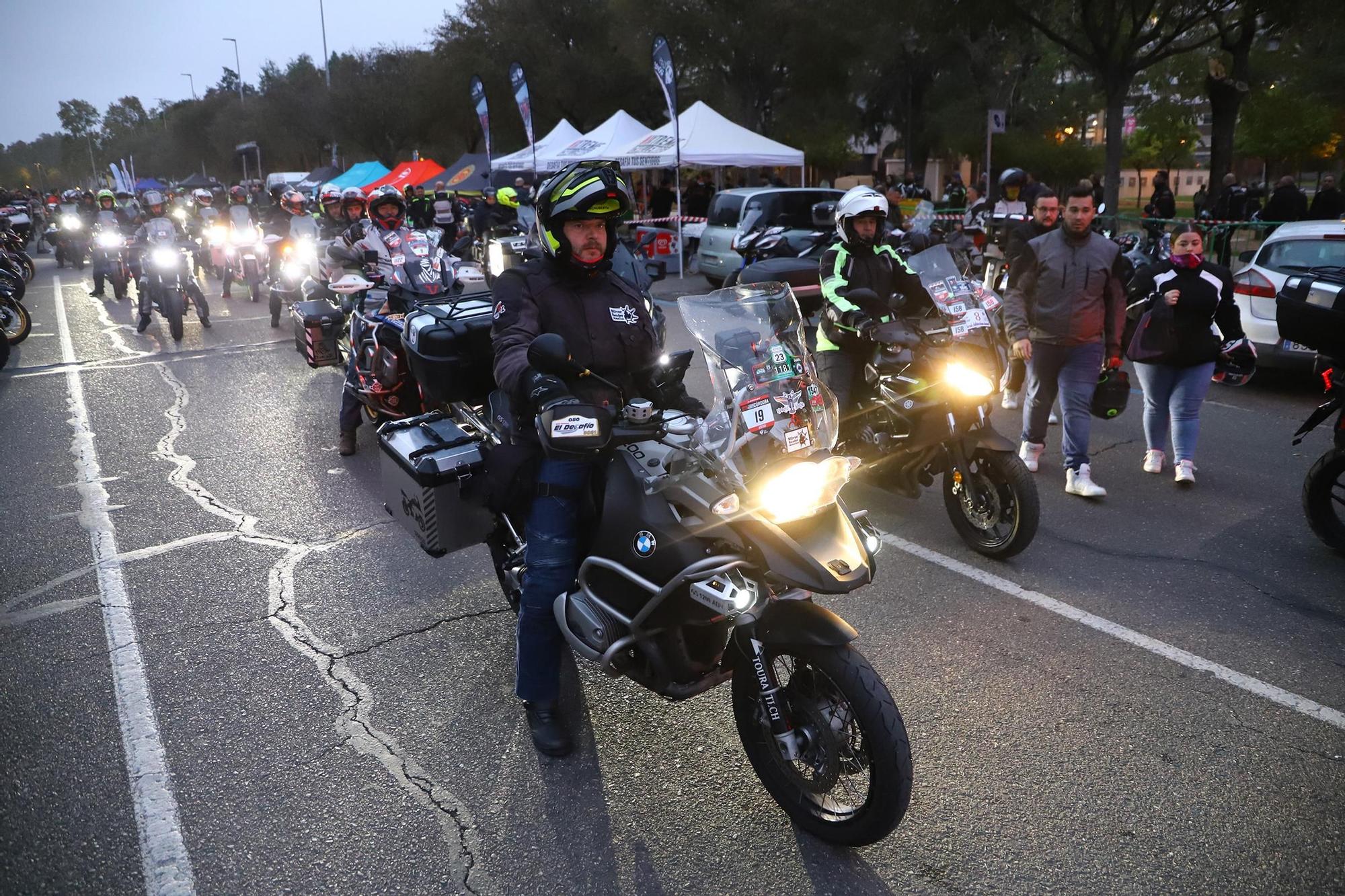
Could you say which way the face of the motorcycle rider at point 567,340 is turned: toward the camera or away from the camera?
toward the camera

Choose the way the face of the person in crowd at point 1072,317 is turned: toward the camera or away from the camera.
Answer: toward the camera

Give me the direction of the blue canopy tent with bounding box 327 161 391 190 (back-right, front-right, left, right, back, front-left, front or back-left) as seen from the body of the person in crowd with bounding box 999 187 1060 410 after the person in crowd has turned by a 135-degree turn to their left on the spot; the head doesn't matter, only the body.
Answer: front-left

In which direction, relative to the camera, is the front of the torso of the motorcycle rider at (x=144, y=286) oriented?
toward the camera

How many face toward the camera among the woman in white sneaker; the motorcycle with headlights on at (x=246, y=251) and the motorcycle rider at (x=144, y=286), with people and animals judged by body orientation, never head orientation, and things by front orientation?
3

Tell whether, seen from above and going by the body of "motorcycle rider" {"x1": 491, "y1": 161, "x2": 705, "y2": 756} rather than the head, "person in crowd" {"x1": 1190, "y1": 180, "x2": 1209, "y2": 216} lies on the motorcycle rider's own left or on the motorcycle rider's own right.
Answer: on the motorcycle rider's own left

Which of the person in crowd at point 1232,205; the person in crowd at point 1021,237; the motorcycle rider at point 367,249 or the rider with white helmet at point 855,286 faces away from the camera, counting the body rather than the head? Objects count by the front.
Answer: the person in crowd at point 1232,205

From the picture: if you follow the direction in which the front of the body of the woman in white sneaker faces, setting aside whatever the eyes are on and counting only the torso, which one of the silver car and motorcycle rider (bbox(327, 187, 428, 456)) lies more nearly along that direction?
the motorcycle rider

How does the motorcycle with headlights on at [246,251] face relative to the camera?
toward the camera

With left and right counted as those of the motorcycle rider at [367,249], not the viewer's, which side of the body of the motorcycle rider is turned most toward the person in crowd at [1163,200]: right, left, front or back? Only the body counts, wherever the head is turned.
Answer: left

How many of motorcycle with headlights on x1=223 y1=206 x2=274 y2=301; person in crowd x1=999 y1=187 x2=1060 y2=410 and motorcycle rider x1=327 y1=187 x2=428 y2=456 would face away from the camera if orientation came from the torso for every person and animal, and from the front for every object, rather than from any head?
0

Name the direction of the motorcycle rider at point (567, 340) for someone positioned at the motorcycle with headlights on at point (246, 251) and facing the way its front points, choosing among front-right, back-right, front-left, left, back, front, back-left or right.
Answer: front

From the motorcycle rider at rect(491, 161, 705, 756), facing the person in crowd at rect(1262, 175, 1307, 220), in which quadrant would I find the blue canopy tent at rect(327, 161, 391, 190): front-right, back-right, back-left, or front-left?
front-left

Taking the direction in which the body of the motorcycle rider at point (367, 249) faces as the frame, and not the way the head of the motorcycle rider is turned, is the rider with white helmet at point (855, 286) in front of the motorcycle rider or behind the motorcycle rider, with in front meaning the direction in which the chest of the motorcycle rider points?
in front

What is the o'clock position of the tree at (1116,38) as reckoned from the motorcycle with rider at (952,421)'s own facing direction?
The tree is roughly at 8 o'clock from the motorcycle with rider.
